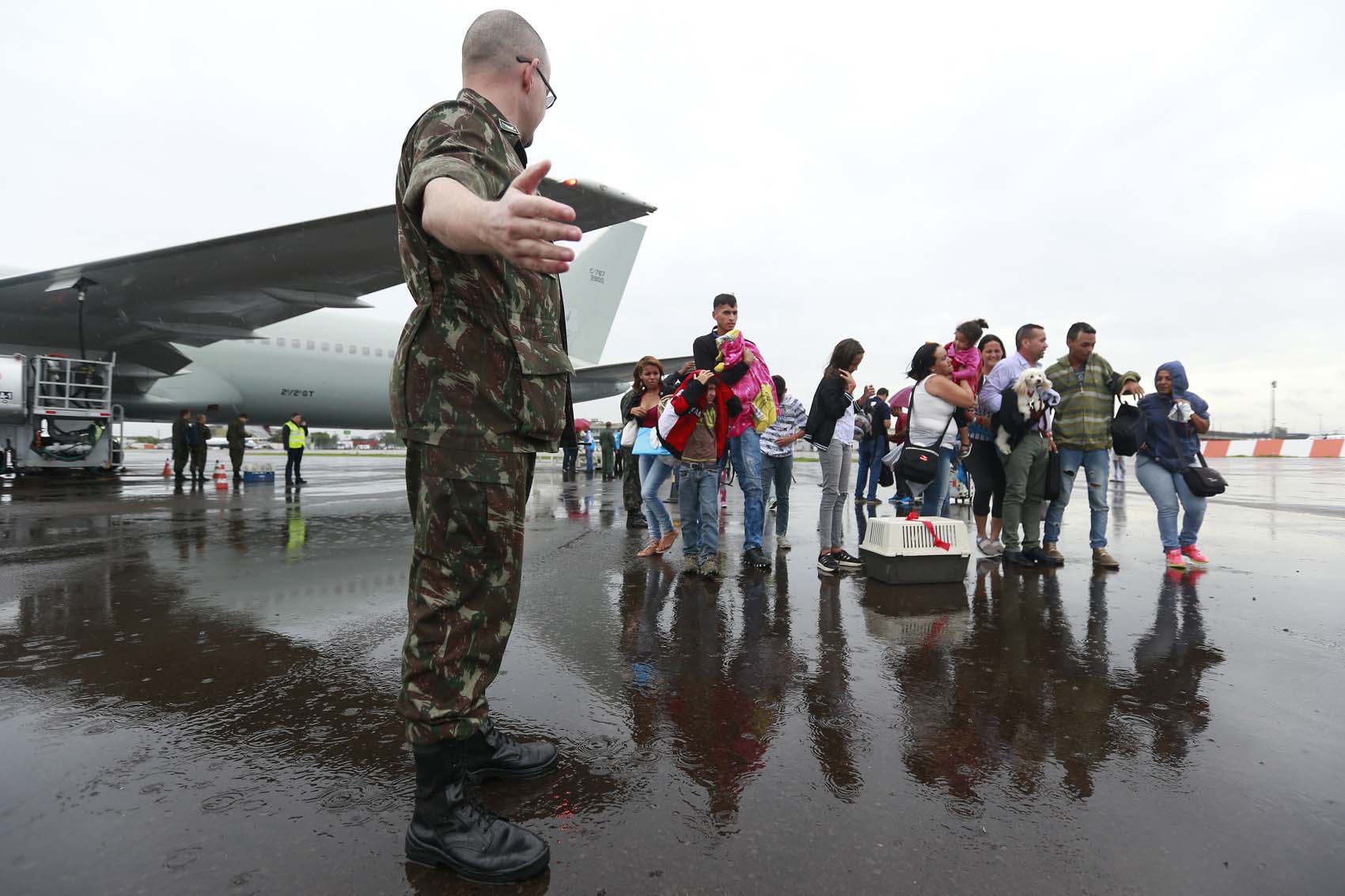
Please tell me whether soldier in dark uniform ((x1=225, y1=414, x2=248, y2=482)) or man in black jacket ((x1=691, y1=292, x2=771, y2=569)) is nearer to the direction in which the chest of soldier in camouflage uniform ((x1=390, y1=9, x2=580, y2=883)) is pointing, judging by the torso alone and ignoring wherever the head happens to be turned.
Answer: the man in black jacket

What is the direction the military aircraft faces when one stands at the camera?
facing to the left of the viewer

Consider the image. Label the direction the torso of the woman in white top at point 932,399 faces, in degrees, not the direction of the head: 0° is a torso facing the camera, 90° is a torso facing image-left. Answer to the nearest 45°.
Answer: approximately 270°

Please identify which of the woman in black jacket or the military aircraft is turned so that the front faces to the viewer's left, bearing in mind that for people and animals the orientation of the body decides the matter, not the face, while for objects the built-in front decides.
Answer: the military aircraft
